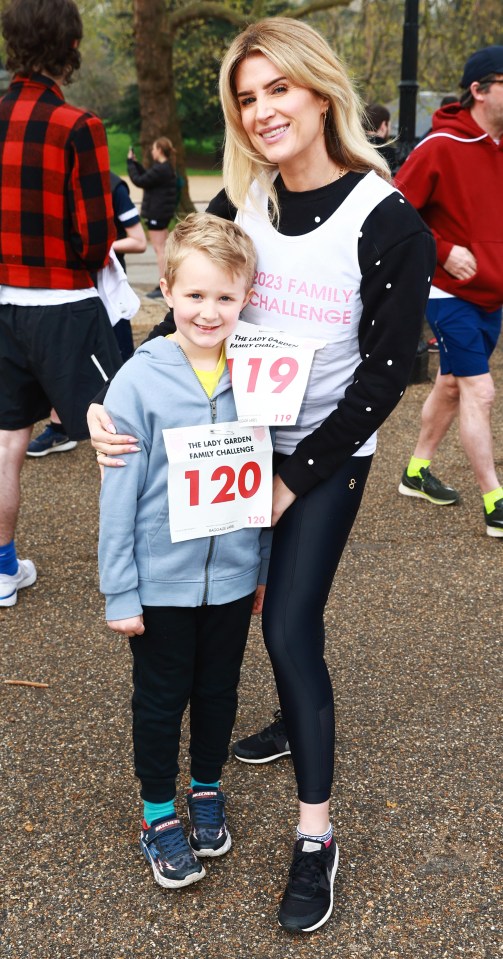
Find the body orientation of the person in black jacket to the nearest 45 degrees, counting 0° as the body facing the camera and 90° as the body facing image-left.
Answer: approximately 90°

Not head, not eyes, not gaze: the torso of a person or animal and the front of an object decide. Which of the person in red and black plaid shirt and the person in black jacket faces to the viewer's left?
the person in black jacket

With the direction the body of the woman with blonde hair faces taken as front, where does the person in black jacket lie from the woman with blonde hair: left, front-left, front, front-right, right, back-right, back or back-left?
back-right

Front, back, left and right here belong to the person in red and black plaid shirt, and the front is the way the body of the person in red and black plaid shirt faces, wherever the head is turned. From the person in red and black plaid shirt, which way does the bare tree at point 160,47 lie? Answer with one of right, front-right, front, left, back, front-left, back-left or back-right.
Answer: front-left

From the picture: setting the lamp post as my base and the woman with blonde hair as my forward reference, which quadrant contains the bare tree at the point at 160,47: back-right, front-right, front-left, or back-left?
back-right

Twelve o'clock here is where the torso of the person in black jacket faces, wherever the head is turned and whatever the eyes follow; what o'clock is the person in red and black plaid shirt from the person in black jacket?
The person in red and black plaid shirt is roughly at 9 o'clock from the person in black jacket.

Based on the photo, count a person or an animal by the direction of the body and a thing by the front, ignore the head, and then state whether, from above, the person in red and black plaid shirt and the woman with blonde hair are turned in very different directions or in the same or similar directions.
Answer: very different directions

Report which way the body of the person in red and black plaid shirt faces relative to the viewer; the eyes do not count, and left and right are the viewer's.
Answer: facing away from the viewer and to the right of the viewer

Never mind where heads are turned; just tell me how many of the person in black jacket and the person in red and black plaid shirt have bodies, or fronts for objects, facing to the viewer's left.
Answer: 1
